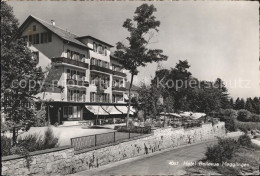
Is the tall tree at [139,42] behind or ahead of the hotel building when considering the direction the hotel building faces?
ahead

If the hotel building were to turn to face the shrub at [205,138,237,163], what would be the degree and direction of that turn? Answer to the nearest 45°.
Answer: approximately 45° to its right

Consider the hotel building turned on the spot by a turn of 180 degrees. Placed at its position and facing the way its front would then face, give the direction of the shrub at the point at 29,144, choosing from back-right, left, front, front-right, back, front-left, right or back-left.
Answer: back-left

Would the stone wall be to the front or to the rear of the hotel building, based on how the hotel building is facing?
to the front

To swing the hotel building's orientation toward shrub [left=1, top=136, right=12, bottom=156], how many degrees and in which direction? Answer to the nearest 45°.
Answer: approximately 45° to its right

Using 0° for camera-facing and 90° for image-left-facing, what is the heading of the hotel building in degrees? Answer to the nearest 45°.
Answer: approximately 315°

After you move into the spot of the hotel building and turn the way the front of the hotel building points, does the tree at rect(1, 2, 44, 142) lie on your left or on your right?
on your right

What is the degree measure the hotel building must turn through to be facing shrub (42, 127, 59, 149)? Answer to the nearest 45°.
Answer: approximately 45° to its right
